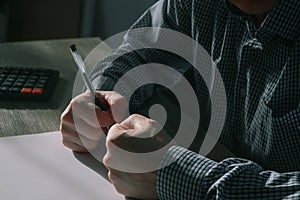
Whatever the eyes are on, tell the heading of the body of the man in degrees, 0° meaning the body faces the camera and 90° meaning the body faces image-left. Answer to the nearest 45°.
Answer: approximately 45°
